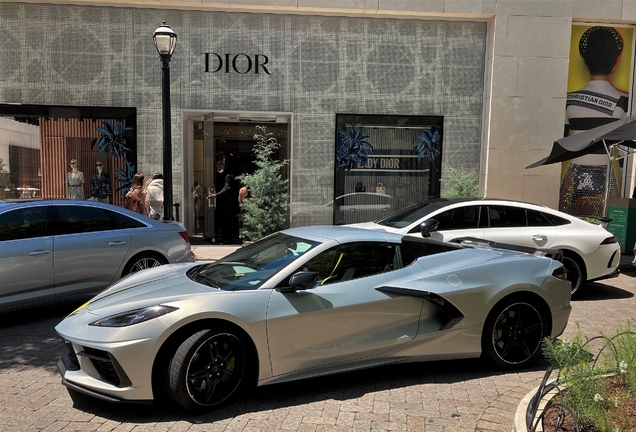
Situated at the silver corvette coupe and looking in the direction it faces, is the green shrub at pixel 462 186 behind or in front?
behind

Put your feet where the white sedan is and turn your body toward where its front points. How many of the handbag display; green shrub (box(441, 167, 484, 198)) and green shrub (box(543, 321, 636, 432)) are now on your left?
1

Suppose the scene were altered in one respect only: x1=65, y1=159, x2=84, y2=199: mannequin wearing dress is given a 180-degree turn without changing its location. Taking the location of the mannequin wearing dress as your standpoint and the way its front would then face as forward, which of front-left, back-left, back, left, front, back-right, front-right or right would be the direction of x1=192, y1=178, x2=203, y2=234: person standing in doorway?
right

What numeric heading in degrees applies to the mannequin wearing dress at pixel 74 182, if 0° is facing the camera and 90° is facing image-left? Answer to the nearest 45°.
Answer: approximately 0°

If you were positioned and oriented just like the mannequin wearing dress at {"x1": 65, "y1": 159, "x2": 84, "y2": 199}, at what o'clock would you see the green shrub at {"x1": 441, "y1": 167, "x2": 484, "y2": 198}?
The green shrub is roughly at 10 o'clock from the mannequin wearing dress.

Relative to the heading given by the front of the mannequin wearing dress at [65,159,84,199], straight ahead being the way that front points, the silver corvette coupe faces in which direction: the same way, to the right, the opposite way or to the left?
to the right

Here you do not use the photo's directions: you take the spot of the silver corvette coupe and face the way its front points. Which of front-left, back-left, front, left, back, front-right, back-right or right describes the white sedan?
back

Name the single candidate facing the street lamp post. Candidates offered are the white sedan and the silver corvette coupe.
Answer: the white sedan

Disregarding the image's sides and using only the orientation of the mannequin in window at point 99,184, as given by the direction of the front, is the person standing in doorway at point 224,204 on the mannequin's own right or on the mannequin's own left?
on the mannequin's own left

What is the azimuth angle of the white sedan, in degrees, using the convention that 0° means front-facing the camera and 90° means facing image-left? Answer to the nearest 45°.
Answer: approximately 90°

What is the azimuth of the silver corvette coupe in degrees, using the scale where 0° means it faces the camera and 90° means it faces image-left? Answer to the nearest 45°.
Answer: approximately 45°

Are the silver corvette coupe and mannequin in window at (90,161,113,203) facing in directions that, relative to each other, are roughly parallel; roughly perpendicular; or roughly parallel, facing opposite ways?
roughly perpendicular
